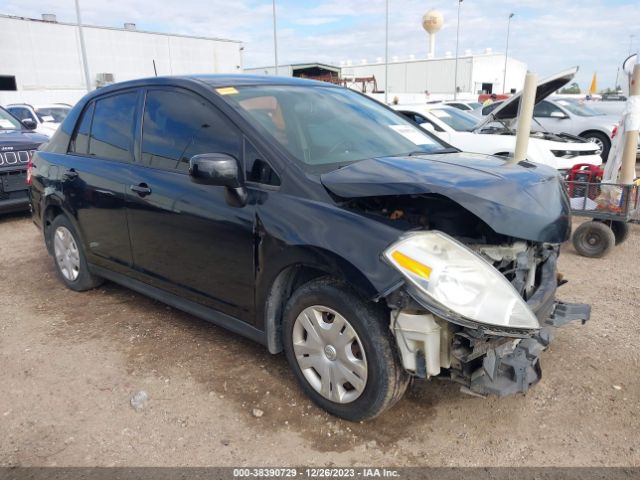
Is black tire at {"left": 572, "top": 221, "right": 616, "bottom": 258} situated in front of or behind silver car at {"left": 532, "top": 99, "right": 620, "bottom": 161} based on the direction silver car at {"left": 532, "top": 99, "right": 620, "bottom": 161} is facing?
in front

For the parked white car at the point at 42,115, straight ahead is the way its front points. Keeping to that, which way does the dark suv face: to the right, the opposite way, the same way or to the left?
the same way

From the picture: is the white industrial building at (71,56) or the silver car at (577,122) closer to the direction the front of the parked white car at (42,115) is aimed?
the silver car

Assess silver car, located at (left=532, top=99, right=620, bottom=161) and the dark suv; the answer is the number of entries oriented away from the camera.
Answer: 0

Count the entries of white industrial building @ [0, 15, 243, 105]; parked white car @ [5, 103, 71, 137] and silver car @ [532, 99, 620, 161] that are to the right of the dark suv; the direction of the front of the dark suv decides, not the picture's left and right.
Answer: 0

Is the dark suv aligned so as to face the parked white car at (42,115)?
no

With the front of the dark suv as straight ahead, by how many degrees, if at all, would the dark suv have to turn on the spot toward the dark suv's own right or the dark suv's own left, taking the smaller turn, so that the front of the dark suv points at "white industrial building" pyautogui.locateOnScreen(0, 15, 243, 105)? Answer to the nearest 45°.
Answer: approximately 135° to the dark suv's own left

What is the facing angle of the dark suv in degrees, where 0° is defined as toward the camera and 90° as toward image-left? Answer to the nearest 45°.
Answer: approximately 315°

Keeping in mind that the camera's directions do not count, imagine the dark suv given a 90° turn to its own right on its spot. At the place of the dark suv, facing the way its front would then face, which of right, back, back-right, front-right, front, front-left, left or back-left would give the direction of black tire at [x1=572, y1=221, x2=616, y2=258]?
left
